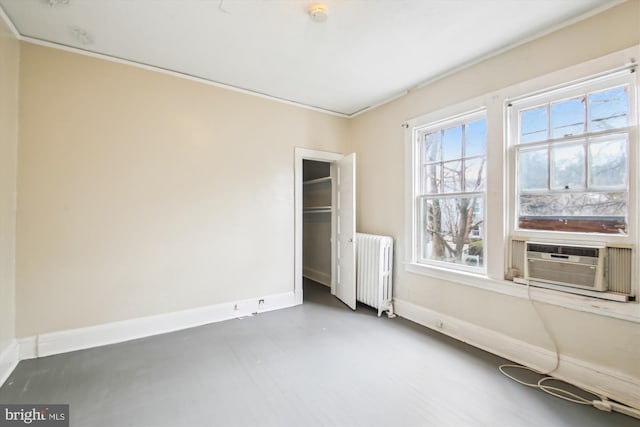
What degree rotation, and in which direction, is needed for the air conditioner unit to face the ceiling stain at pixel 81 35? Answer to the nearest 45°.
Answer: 0° — it already faces it

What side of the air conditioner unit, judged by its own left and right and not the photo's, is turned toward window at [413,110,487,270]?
right

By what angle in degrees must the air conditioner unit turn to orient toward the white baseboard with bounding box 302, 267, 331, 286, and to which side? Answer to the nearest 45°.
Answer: approximately 45° to its right

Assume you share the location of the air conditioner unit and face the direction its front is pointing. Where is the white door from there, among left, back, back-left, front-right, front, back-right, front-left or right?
front-right

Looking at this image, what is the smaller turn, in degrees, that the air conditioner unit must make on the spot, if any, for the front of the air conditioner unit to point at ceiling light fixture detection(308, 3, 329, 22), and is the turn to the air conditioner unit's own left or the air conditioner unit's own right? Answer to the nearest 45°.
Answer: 0° — it already faces it

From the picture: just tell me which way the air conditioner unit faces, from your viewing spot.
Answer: facing the viewer and to the left of the viewer

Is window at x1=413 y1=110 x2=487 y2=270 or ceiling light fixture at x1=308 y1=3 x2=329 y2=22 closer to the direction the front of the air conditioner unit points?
the ceiling light fixture

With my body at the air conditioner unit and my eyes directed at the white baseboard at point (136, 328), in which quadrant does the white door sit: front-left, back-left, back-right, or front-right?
front-right

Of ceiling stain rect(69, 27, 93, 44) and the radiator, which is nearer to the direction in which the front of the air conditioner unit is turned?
the ceiling stain

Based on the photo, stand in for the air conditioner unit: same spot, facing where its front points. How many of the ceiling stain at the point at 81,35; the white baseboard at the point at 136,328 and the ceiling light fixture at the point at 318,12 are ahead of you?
3
